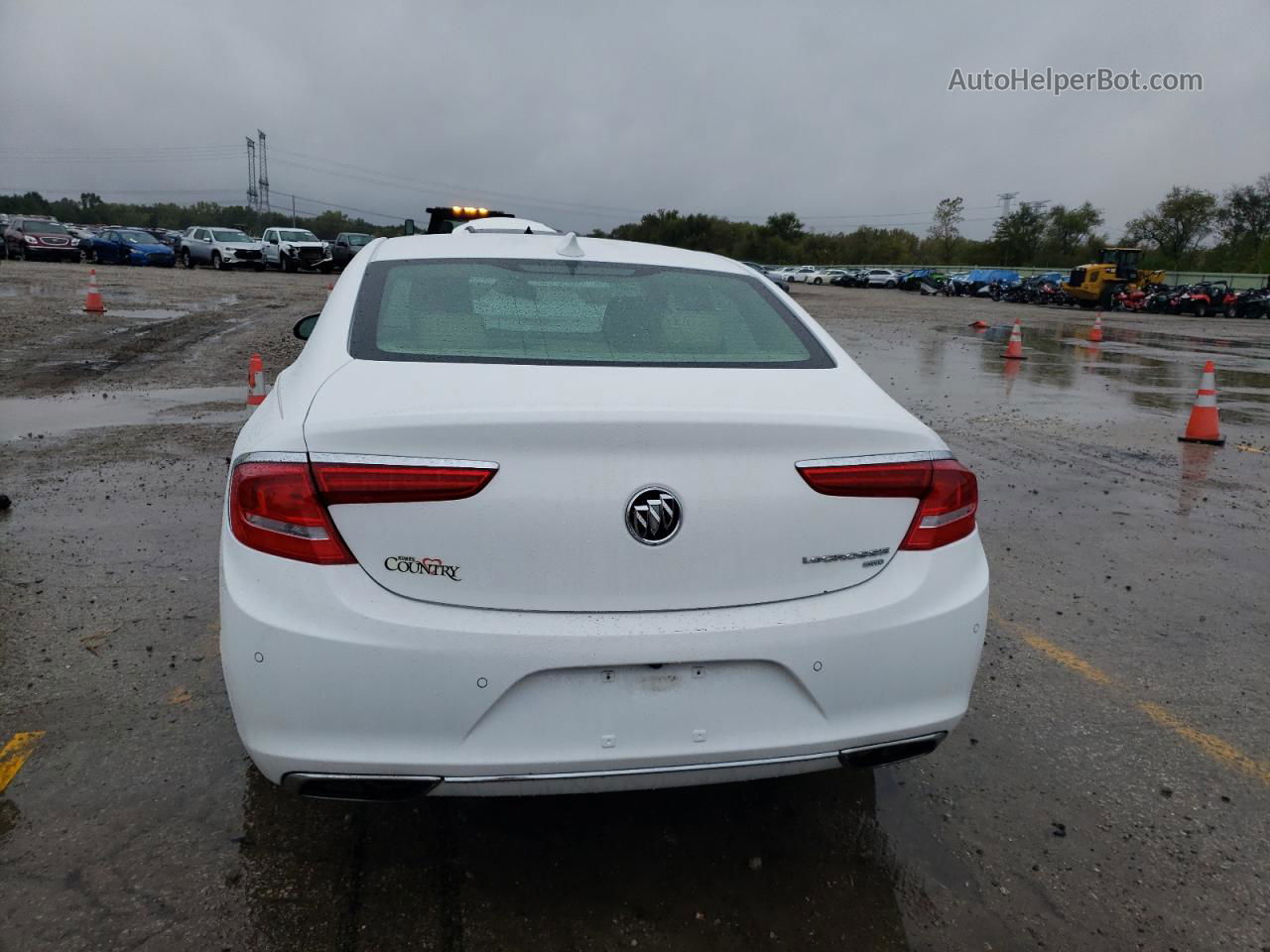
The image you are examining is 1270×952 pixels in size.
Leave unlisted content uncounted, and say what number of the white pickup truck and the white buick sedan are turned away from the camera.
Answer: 1

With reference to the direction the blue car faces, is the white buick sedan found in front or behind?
in front

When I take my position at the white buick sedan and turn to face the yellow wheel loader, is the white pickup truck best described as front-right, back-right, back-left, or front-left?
front-left

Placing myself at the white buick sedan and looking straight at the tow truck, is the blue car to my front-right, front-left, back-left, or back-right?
front-left

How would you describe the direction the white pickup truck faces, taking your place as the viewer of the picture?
facing the viewer and to the right of the viewer

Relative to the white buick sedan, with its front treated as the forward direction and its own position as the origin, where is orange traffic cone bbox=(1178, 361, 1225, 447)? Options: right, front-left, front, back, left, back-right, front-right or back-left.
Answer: front-right

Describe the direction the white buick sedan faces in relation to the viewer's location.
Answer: facing away from the viewer

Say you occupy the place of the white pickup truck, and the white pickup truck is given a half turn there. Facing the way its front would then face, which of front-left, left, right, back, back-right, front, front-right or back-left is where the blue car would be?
front-left

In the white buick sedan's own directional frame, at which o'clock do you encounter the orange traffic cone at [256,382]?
The orange traffic cone is roughly at 11 o'clock from the white buick sedan.

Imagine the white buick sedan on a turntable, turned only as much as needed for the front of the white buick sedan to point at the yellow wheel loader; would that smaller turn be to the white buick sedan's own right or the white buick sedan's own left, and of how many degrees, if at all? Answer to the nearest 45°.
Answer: approximately 45° to the white buick sedan's own right

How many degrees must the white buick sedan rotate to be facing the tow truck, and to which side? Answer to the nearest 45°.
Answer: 0° — it already faces it

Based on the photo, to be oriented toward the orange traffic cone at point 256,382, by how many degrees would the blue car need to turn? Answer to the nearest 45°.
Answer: approximately 45° to its right

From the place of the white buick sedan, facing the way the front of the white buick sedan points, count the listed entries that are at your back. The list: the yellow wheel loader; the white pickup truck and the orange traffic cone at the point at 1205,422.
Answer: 0

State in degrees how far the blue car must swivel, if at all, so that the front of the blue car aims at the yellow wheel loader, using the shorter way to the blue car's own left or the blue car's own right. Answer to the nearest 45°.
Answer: approximately 45° to the blue car's own left
